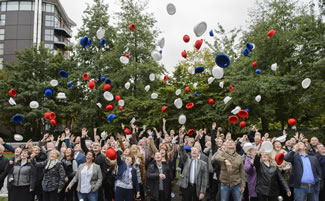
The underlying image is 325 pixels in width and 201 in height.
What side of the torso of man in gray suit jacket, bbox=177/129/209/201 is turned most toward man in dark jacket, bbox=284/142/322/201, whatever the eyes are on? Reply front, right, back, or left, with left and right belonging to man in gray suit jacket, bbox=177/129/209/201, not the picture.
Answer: left

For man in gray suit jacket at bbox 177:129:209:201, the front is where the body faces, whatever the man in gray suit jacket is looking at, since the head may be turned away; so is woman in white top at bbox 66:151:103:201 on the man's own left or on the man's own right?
on the man's own right

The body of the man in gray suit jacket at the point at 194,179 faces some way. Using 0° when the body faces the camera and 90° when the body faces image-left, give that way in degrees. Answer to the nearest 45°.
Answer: approximately 0°
